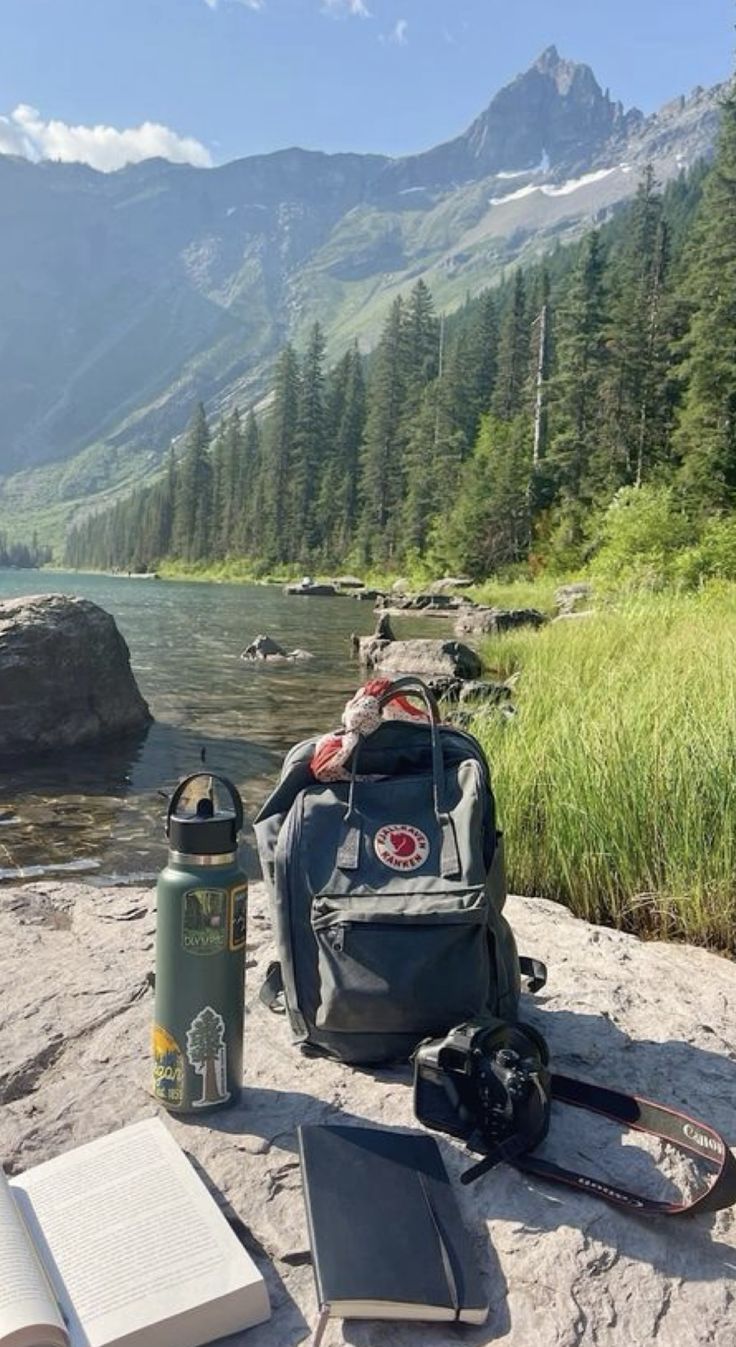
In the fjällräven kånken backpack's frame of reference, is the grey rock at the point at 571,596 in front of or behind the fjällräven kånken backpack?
behind

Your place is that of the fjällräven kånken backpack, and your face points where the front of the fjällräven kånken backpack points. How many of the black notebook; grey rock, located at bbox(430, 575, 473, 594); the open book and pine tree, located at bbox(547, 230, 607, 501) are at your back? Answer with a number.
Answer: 2

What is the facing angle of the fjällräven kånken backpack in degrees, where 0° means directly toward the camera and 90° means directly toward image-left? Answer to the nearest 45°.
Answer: approximately 0°

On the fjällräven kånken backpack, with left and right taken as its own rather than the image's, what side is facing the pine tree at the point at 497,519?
back

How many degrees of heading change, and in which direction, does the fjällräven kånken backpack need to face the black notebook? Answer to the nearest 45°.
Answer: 0° — it already faces it

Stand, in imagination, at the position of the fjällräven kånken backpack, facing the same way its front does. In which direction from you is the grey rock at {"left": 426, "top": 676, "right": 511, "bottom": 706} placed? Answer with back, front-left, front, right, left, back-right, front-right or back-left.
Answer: back

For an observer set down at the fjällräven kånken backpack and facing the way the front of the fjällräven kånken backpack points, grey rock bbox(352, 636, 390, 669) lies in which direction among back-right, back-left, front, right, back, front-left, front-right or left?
back

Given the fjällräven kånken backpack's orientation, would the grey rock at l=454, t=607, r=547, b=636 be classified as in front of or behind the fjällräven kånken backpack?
behind

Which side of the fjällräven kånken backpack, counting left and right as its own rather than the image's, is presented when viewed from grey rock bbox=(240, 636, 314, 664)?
back

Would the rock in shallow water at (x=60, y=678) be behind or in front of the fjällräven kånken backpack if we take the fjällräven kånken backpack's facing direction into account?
behind

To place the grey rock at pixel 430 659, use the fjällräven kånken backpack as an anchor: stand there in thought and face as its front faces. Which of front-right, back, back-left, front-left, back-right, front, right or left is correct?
back

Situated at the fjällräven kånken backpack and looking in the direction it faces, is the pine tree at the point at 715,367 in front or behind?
behind
